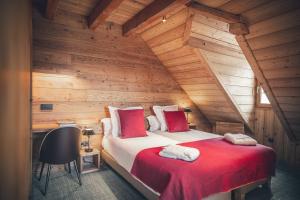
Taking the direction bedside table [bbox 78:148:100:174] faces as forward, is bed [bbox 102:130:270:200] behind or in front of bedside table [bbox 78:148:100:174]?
in front

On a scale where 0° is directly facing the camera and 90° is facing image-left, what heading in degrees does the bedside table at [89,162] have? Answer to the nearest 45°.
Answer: approximately 315°

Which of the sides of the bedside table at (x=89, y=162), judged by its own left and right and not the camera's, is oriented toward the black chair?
right

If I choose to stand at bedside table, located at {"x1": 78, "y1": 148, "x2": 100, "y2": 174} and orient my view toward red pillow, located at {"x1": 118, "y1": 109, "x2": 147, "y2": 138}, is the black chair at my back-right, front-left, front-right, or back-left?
back-right

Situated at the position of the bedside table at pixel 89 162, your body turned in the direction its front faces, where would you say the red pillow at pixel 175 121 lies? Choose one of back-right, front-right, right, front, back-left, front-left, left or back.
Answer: front-left

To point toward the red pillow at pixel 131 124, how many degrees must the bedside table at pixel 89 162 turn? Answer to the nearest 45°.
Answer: approximately 45° to its left
